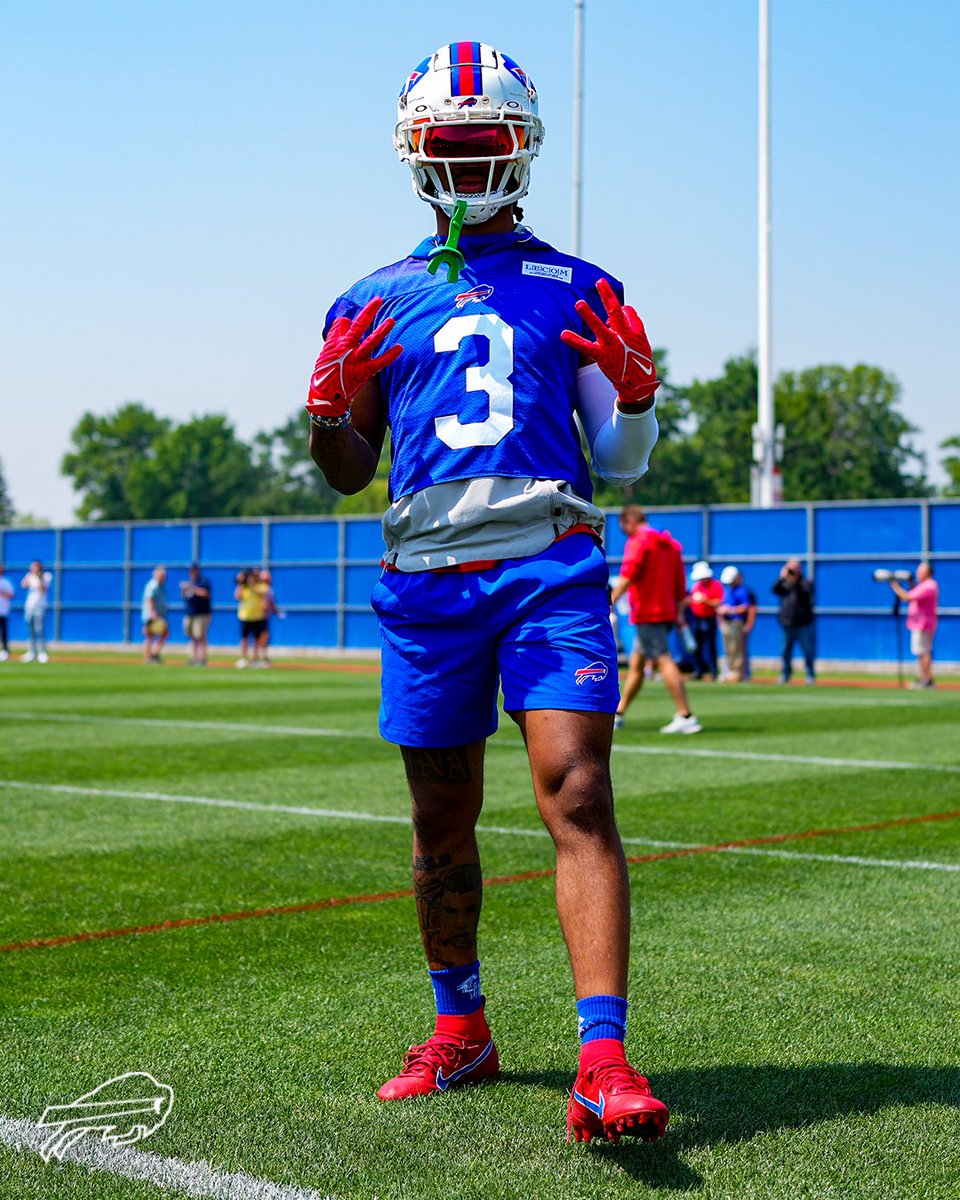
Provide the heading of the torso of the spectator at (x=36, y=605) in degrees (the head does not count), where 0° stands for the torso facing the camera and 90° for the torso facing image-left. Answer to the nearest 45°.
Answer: approximately 0°

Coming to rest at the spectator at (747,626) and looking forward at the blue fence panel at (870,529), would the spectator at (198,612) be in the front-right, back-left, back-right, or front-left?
back-left

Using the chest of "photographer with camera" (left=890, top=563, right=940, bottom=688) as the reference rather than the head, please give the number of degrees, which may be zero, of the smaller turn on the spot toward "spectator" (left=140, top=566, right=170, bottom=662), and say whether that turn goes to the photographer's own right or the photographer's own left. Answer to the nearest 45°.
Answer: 0° — they already face them

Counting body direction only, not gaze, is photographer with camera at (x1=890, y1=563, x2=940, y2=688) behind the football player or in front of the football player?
behind

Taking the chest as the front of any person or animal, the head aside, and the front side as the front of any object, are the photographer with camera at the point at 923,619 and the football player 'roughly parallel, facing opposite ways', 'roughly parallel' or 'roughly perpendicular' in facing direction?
roughly perpendicular

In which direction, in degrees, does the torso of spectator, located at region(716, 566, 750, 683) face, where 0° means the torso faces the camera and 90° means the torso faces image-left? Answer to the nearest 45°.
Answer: approximately 45°

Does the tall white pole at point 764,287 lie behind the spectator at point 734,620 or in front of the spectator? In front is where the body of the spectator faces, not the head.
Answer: behind

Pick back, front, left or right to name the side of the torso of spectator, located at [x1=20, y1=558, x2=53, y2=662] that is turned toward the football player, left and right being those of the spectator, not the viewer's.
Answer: front

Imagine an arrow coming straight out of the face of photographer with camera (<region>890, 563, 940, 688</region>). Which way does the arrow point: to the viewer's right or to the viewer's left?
to the viewer's left

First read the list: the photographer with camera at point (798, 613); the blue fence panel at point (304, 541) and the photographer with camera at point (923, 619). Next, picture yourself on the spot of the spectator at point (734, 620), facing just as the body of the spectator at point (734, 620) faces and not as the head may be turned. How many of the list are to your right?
1
